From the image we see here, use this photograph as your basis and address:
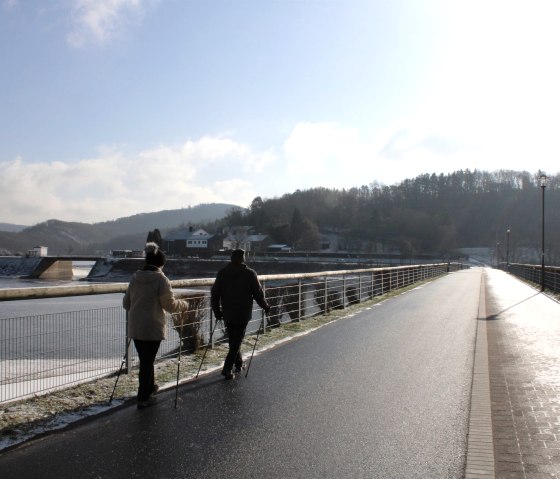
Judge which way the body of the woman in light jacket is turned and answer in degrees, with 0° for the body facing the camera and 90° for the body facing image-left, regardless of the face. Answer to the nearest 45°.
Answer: approximately 225°

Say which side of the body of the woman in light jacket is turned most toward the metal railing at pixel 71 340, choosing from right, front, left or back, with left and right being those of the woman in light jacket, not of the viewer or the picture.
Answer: left

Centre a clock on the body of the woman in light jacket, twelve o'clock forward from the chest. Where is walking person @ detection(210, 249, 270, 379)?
The walking person is roughly at 12 o'clock from the woman in light jacket.
